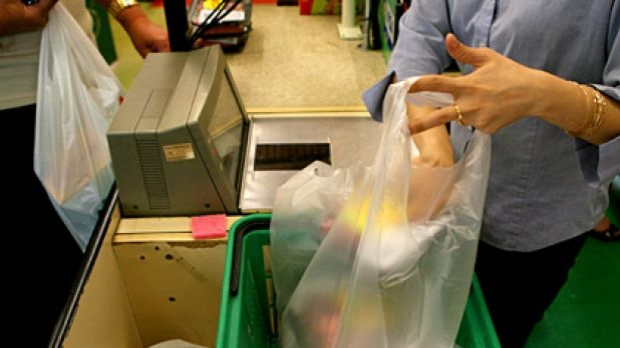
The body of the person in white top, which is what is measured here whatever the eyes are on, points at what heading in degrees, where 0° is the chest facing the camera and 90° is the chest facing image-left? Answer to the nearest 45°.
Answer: approximately 270°

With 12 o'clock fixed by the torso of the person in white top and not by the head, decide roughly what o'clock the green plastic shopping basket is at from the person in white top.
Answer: The green plastic shopping basket is roughly at 2 o'clock from the person in white top.
